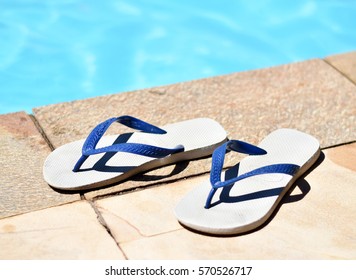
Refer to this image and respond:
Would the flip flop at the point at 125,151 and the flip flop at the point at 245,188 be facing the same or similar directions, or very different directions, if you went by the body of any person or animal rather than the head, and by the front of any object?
same or similar directions
